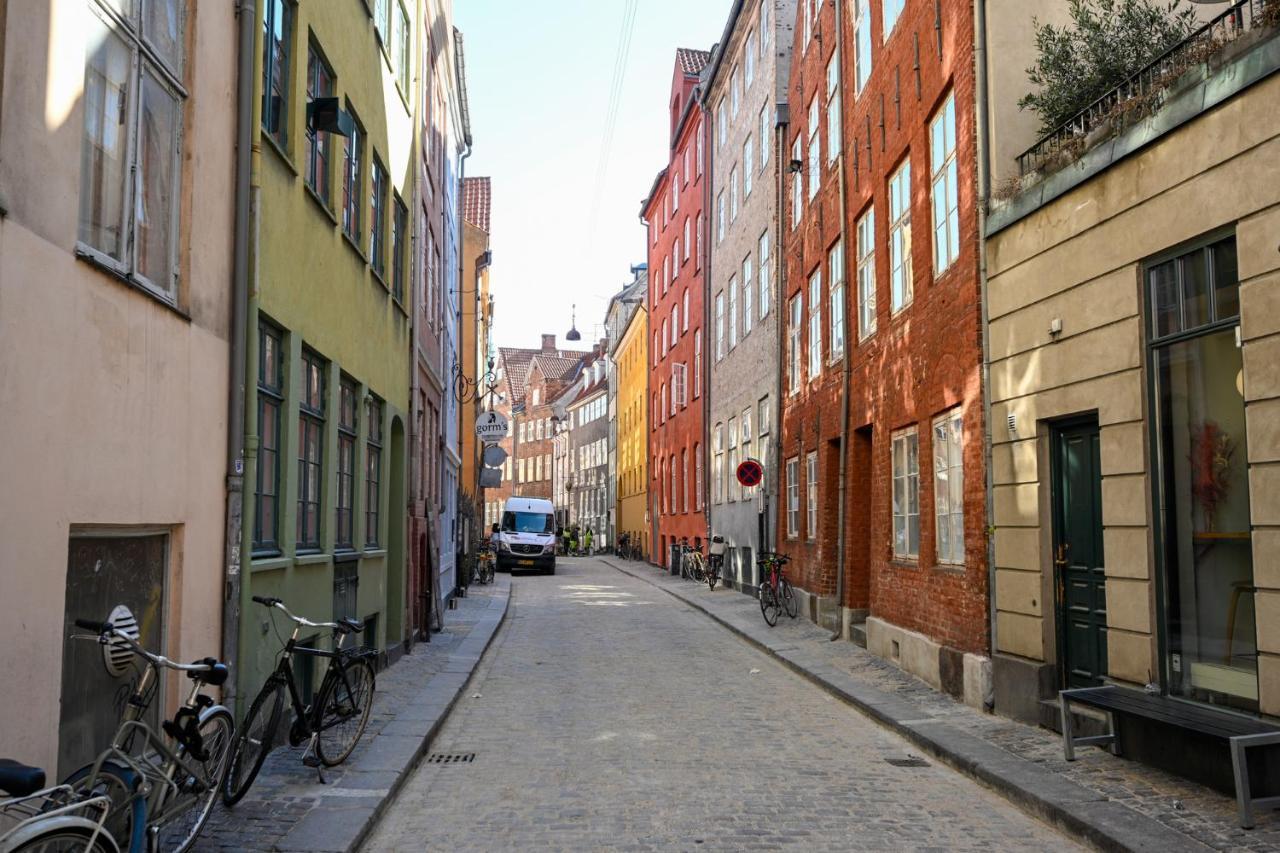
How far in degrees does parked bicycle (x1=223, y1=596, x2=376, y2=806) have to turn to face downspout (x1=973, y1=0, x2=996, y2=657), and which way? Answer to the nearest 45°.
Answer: approximately 135° to its left

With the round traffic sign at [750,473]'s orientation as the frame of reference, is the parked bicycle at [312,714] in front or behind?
in front

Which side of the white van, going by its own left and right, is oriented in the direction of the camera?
front

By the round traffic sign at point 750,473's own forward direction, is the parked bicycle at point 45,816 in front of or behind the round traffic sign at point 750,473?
in front

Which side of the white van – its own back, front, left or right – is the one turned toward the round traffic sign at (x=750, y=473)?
front

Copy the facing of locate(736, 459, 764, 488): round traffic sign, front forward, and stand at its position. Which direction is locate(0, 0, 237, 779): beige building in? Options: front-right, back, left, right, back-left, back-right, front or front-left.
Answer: front

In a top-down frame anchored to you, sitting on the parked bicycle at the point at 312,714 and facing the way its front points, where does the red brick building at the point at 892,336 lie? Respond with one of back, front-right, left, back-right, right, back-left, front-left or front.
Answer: back

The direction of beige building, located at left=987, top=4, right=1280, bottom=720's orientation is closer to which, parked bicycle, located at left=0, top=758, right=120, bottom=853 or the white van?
the parked bicycle

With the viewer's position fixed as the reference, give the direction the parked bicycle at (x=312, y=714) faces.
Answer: facing the viewer and to the left of the viewer

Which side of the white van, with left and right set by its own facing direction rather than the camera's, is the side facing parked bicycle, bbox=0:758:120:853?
front

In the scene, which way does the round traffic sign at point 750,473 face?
toward the camera

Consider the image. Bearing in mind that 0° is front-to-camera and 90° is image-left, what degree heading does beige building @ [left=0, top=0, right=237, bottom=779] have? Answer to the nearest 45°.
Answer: approximately 315°

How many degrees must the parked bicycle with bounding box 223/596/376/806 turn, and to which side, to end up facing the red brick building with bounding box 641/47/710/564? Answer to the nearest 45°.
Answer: approximately 135° to its right

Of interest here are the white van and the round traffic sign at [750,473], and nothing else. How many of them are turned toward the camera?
2

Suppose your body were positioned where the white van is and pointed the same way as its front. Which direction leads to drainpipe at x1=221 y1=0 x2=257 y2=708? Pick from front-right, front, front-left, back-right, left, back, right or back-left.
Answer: front
